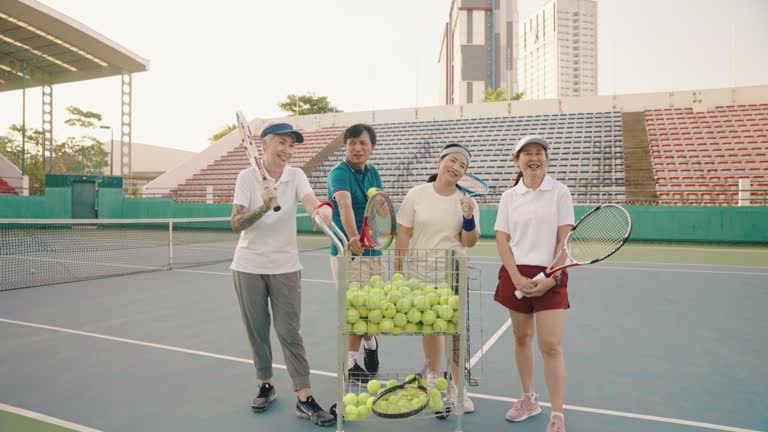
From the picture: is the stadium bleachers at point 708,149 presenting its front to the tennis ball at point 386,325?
yes

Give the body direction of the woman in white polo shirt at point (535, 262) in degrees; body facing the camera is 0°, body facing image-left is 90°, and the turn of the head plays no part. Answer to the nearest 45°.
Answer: approximately 0°
